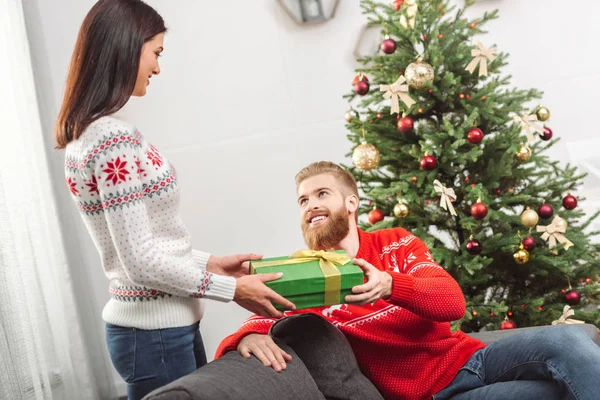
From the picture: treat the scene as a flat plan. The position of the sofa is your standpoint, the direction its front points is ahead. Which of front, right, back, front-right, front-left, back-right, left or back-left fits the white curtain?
back-right

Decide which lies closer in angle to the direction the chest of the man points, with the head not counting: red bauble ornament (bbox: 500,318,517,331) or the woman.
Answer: the woman

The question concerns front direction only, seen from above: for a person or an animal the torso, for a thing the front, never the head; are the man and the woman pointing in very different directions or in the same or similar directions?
very different directions

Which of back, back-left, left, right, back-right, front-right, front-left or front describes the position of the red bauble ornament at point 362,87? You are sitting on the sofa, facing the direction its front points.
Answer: back

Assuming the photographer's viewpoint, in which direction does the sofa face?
facing the viewer

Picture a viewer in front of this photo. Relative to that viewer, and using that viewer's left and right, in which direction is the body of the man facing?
facing the viewer and to the left of the viewer

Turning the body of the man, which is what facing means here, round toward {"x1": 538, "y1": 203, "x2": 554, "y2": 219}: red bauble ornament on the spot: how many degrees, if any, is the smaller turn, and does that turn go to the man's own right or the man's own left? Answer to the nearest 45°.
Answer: approximately 180°

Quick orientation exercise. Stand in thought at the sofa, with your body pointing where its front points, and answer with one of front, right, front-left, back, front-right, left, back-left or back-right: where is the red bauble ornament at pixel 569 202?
back-left

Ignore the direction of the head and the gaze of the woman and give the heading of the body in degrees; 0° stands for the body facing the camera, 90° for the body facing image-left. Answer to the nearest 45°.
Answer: approximately 270°

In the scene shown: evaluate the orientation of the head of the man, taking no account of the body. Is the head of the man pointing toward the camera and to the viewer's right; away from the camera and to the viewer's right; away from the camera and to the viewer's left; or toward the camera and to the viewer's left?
toward the camera and to the viewer's left

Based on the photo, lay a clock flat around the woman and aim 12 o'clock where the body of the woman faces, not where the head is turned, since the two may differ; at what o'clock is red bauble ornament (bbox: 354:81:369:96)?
The red bauble ornament is roughly at 10 o'clock from the woman.

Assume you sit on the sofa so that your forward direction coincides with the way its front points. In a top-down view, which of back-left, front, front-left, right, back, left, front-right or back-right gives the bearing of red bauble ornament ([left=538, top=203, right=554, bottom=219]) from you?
back-left

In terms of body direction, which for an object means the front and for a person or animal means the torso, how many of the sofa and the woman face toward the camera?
1

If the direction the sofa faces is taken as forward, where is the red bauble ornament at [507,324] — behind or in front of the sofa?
behind

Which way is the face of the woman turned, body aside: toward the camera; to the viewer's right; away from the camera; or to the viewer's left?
to the viewer's right
